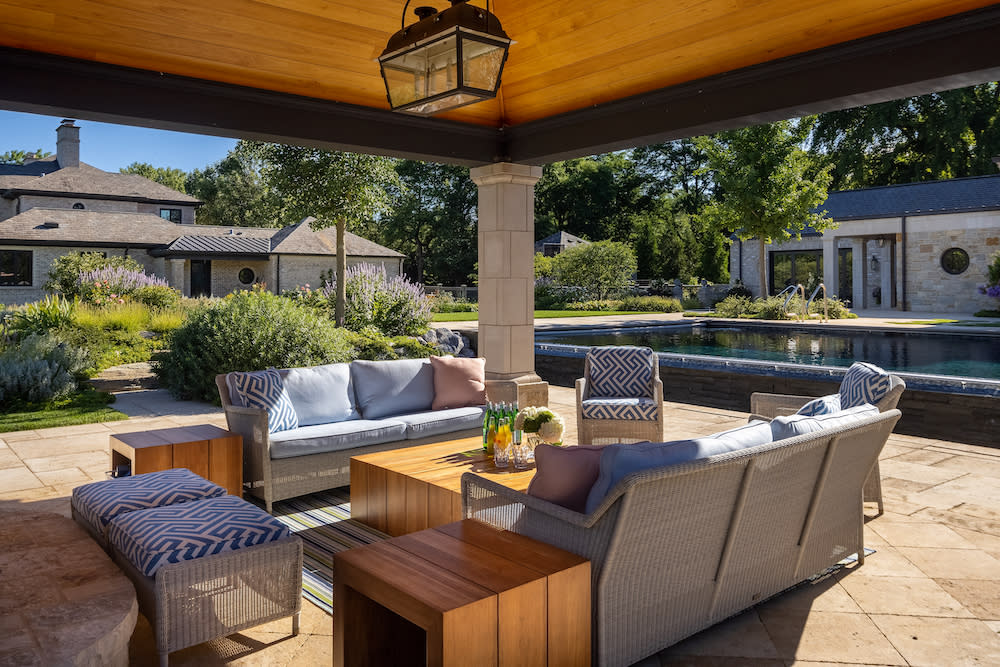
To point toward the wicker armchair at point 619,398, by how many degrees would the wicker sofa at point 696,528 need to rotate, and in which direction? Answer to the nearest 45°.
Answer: approximately 45° to its right

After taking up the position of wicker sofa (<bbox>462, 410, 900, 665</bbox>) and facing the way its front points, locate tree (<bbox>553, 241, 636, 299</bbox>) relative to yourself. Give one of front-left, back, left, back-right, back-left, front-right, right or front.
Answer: front-right

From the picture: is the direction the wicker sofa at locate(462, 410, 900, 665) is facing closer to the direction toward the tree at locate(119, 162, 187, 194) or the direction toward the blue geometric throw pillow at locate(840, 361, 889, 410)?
the tree

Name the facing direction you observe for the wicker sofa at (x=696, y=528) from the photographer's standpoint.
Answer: facing away from the viewer and to the left of the viewer

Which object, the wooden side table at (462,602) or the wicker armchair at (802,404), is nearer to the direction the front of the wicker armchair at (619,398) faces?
the wooden side table

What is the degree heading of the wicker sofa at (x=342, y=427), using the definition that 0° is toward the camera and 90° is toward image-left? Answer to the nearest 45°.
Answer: approximately 315°

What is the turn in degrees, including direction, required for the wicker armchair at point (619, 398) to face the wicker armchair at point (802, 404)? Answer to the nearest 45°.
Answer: approximately 45° to its left

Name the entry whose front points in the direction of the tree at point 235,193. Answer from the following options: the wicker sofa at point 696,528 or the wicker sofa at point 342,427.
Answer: the wicker sofa at point 696,528

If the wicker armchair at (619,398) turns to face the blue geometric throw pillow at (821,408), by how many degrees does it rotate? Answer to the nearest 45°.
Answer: approximately 45° to its left

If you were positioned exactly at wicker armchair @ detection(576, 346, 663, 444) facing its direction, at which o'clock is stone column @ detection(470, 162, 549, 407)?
The stone column is roughly at 4 o'clock from the wicker armchair.

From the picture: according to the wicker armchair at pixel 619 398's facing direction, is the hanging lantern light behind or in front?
in front

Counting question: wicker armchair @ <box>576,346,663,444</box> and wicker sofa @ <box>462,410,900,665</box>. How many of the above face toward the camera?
1

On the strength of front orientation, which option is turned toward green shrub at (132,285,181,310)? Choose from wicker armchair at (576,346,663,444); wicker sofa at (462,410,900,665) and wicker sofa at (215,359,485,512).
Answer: wicker sofa at (462,410,900,665)
